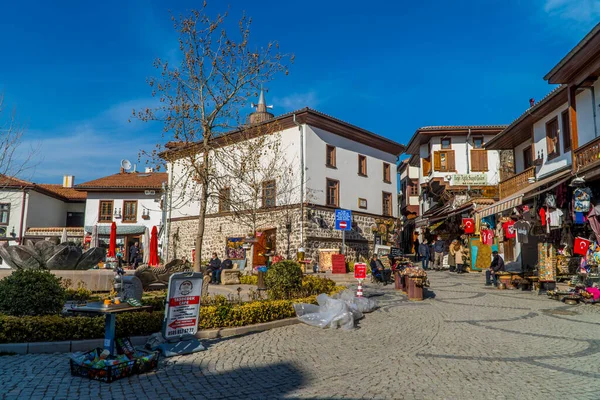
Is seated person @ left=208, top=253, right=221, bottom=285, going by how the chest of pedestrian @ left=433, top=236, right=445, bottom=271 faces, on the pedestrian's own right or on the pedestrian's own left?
on the pedestrian's own right

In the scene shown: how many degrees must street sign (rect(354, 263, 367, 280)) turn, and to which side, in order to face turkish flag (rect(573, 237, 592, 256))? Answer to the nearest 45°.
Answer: approximately 90° to its left

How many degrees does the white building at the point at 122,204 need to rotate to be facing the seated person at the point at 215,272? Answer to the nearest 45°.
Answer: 0° — it already faces them

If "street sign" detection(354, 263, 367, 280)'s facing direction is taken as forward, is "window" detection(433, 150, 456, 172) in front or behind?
behind

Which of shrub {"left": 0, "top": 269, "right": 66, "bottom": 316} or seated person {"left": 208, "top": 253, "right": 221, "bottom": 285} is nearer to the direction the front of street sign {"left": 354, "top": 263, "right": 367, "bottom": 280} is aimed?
the shrub
